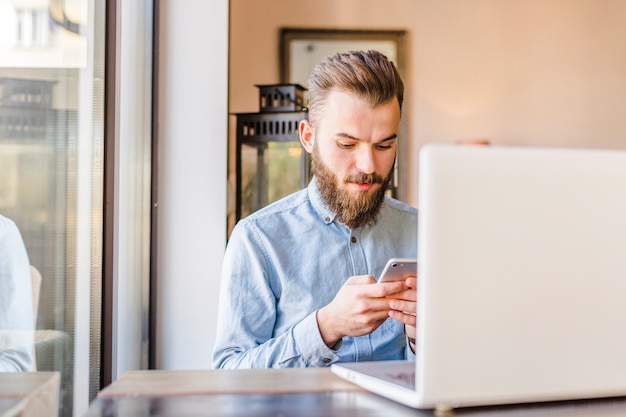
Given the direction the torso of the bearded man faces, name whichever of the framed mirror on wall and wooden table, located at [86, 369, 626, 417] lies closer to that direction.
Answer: the wooden table

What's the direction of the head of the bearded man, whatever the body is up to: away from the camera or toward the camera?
toward the camera

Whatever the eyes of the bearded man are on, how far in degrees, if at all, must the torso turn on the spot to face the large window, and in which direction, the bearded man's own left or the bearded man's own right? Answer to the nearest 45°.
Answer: approximately 135° to the bearded man's own right

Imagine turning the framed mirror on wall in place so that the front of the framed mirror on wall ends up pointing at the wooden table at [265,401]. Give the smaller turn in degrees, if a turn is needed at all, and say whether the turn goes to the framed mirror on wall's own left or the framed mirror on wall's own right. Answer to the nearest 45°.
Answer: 0° — it already faces it

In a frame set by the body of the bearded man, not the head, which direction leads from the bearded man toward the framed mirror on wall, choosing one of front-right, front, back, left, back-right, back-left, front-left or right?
back-left

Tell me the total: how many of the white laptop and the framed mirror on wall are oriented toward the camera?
1

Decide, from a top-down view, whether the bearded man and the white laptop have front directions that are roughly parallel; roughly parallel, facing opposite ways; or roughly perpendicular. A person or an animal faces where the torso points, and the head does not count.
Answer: roughly parallel, facing opposite ways

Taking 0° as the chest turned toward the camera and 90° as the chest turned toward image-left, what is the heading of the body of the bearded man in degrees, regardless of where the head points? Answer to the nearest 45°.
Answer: approximately 315°

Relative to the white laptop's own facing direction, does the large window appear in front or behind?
in front

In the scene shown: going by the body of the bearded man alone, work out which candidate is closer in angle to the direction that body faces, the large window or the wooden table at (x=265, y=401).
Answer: the wooden table

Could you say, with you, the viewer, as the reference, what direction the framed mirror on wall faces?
facing the viewer

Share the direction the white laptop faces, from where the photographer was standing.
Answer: facing away from the viewer and to the left of the viewer

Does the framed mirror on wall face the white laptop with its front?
yes

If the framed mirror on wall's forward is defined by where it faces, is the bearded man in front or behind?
in front

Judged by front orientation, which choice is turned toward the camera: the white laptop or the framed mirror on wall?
the framed mirror on wall
